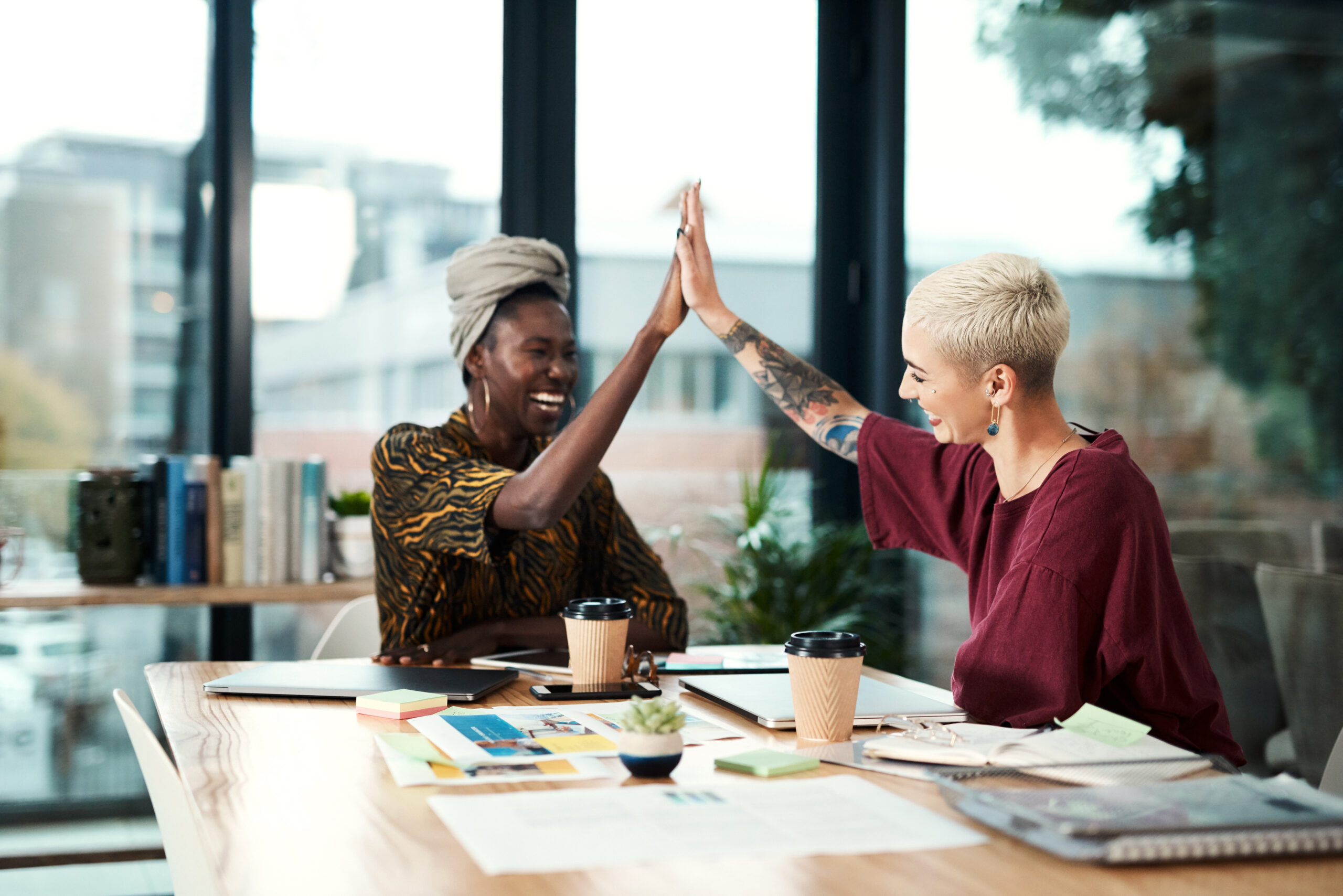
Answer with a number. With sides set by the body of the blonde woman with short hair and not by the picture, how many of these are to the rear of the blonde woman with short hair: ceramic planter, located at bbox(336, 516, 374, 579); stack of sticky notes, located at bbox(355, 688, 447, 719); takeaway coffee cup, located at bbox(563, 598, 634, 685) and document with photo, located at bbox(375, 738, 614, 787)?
0

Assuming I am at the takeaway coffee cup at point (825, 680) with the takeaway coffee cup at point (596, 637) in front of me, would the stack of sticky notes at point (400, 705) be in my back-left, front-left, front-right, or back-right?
front-left

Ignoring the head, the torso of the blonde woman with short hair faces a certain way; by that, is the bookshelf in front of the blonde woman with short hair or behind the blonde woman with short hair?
in front

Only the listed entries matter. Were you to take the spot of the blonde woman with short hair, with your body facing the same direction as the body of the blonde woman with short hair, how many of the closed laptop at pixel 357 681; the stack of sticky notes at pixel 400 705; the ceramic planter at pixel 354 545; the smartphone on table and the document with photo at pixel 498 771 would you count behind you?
0

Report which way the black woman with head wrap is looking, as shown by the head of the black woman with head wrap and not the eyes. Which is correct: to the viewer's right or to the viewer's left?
to the viewer's right

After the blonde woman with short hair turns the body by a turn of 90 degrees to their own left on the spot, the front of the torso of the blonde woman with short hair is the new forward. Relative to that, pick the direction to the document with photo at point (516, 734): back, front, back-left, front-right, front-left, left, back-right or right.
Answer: front-right

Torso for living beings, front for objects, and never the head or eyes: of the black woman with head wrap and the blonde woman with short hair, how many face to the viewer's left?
1

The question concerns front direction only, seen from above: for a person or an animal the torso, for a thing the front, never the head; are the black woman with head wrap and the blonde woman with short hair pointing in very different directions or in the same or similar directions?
very different directions

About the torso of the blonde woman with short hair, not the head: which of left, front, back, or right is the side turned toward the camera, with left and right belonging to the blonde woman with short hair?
left

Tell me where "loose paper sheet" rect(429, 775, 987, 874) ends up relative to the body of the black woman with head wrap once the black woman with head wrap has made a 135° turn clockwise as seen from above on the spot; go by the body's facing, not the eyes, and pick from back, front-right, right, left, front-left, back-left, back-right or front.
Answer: left

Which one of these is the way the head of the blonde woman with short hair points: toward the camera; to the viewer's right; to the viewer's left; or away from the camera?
to the viewer's left

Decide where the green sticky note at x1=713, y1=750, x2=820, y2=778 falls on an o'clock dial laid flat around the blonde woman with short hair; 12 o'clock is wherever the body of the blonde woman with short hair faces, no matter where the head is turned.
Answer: The green sticky note is roughly at 10 o'clock from the blonde woman with short hair.

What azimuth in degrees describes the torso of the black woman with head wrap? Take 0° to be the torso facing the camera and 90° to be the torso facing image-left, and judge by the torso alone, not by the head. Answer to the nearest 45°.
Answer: approximately 315°

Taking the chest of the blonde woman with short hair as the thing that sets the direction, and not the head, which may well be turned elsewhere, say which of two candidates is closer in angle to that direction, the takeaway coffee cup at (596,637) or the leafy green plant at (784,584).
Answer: the takeaway coffee cup
